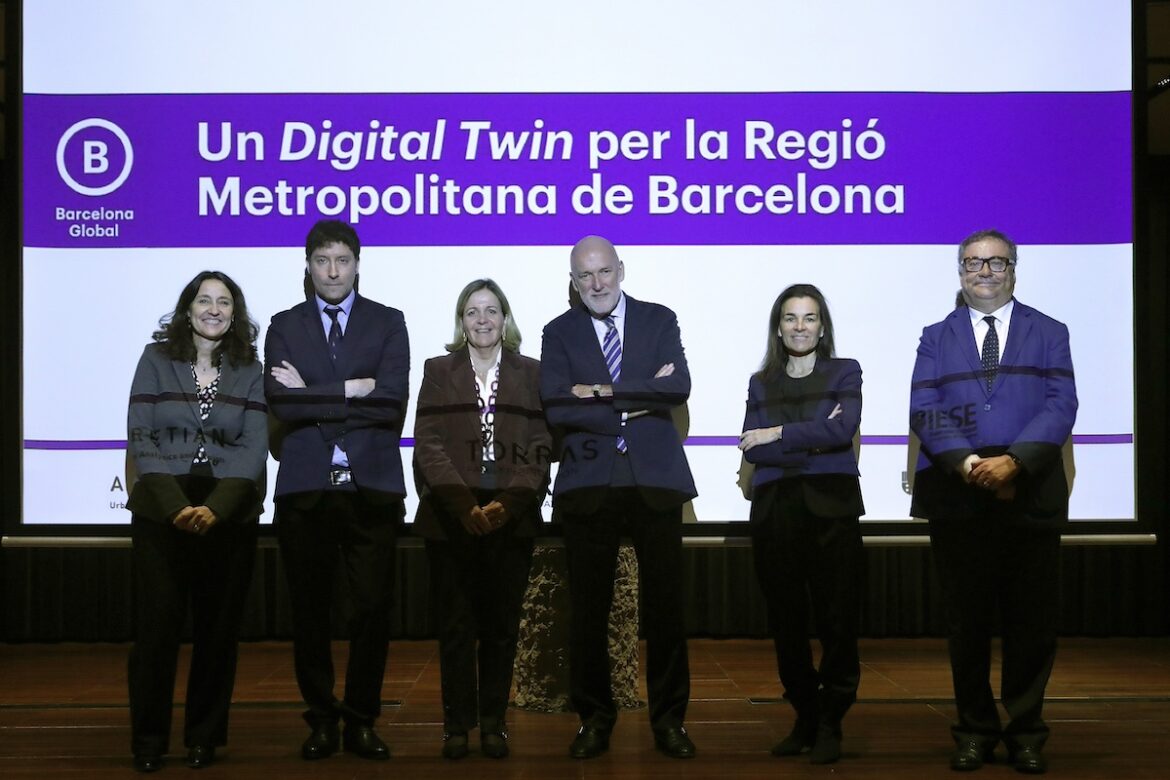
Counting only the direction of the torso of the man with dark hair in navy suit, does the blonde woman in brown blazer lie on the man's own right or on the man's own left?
on the man's own left

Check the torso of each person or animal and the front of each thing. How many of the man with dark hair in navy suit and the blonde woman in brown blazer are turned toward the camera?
2

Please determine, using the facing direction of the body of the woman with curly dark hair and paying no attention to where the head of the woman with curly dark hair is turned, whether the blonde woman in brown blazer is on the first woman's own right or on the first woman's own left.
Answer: on the first woman's own left

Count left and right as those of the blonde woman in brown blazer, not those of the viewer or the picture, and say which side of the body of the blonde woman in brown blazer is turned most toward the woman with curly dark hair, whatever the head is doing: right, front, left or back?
right

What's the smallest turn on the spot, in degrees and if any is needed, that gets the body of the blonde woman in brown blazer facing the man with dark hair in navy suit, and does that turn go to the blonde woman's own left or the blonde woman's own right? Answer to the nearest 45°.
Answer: approximately 90° to the blonde woman's own right

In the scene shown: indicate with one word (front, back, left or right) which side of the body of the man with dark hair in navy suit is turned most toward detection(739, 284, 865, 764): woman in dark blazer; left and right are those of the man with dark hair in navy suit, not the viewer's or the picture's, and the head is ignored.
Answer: left

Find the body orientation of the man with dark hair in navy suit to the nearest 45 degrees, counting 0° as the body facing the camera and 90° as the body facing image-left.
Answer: approximately 0°

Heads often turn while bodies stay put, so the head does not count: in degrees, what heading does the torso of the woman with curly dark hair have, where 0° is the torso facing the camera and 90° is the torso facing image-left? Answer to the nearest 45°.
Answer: approximately 0°
